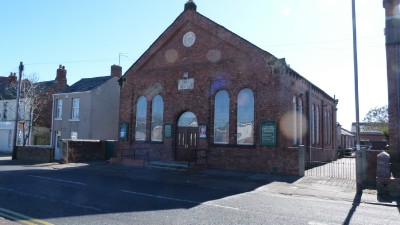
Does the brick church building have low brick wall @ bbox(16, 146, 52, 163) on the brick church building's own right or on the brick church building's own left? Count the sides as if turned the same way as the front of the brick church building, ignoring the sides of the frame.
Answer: on the brick church building's own right

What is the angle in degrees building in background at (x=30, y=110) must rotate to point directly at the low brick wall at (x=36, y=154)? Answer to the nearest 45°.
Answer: approximately 45° to its left

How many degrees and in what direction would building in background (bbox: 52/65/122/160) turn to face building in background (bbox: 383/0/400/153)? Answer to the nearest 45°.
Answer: approximately 90° to its left

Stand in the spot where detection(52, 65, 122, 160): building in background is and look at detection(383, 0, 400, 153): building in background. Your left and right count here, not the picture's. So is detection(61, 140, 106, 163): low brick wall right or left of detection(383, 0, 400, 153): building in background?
right

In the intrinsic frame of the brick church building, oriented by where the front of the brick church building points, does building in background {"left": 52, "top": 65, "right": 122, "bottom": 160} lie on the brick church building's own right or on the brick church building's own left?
on the brick church building's own right

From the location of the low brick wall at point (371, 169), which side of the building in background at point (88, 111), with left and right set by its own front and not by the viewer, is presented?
left

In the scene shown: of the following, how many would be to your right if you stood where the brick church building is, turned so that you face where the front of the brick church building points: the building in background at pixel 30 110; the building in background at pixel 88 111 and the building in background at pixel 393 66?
2
